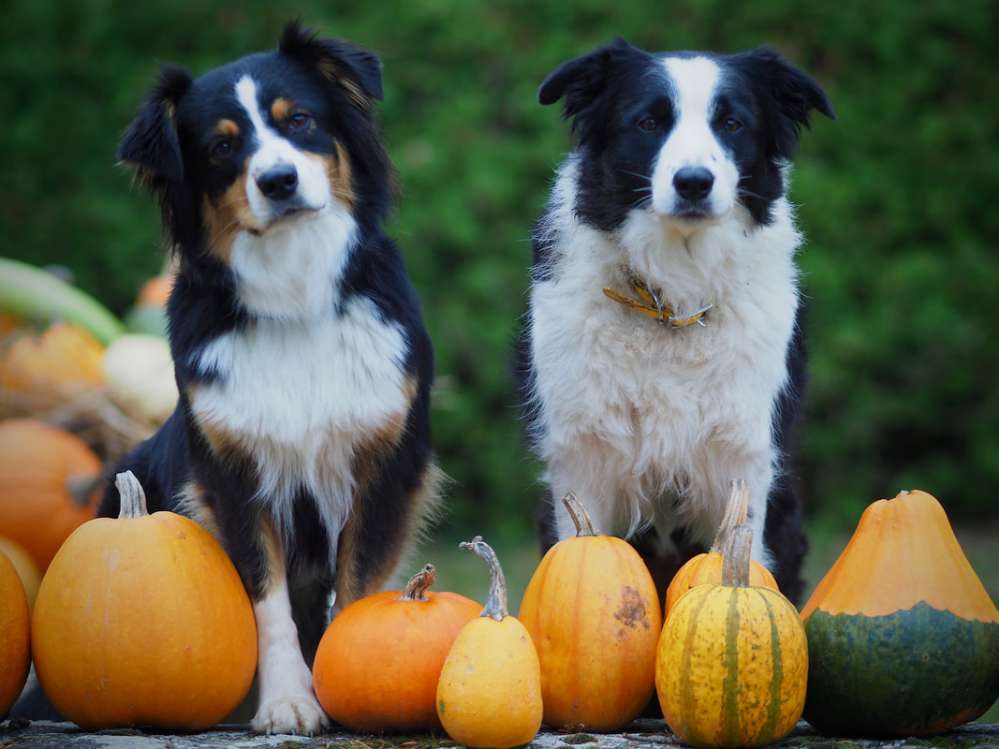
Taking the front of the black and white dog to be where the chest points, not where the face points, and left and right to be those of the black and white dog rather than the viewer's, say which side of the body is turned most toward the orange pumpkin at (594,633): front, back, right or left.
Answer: front

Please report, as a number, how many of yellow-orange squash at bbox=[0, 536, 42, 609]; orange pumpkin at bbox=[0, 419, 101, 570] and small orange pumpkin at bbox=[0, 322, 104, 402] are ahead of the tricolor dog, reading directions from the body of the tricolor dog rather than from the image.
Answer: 0

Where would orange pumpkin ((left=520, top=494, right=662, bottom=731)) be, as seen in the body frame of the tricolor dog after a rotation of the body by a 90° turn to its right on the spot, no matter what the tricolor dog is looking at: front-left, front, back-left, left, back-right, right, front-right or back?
back-left

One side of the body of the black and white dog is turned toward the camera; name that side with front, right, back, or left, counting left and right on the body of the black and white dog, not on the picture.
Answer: front

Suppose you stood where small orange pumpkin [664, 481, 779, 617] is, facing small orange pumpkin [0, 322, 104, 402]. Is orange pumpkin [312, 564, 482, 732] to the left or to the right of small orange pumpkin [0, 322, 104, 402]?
left

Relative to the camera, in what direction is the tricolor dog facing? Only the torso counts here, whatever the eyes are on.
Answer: toward the camera

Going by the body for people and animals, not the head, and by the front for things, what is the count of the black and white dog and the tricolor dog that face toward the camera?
2

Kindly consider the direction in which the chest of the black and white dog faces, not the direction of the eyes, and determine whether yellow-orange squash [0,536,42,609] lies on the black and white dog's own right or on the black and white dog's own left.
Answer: on the black and white dog's own right

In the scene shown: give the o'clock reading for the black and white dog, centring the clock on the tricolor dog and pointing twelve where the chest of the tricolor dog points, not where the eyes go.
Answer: The black and white dog is roughly at 9 o'clock from the tricolor dog.

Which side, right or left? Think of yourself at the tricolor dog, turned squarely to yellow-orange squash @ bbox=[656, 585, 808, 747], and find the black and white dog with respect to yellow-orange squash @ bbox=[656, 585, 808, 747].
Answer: left

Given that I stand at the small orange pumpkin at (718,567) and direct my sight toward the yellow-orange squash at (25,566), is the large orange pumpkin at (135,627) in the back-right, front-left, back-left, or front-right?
front-left

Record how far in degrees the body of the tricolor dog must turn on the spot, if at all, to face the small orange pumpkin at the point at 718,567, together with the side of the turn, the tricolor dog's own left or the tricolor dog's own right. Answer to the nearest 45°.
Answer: approximately 45° to the tricolor dog's own left

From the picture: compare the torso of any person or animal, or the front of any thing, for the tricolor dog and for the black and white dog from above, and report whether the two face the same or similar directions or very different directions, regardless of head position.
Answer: same or similar directions
